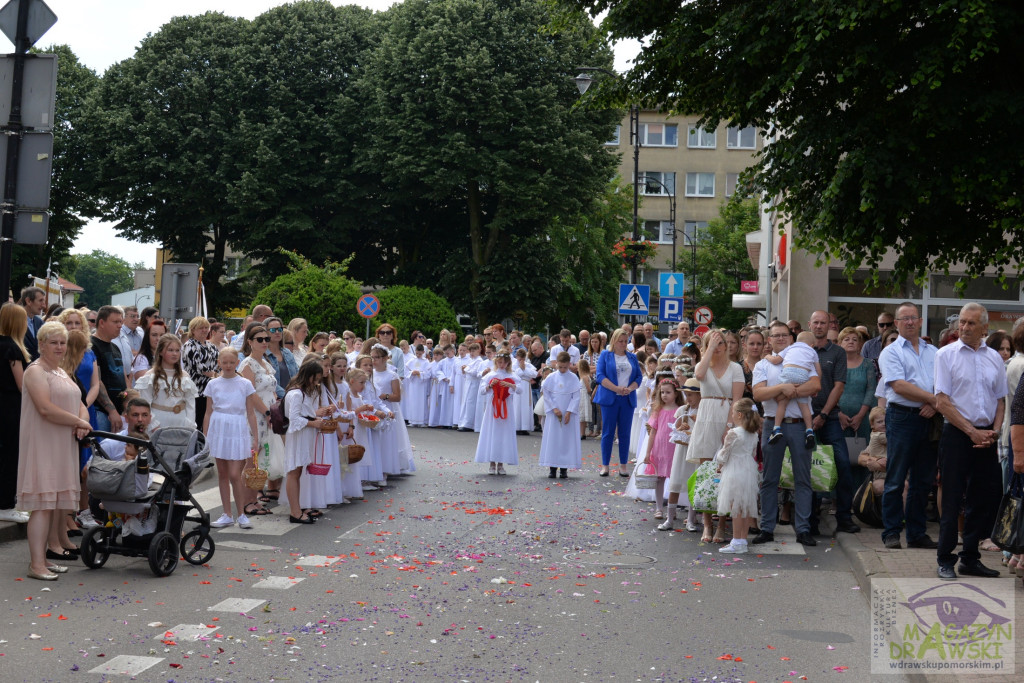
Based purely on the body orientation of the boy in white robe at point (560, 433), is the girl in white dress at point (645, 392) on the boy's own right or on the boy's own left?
on the boy's own left

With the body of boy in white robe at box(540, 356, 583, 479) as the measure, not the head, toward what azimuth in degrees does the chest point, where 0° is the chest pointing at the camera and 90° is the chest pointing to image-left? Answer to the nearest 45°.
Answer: approximately 0°

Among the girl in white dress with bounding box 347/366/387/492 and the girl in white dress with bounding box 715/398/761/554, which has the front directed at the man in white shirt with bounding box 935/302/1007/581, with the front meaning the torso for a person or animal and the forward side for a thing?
the girl in white dress with bounding box 347/366/387/492

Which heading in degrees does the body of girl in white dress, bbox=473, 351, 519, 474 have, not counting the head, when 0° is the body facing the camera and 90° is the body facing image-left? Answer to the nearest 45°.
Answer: approximately 0°

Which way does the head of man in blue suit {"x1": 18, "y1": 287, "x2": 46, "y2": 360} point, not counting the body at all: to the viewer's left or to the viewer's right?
to the viewer's right

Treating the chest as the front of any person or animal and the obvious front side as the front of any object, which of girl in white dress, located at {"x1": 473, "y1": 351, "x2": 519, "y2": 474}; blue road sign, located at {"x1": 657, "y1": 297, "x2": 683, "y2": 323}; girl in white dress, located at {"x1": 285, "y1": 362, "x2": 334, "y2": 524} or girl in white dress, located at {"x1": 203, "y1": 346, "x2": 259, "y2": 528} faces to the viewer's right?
girl in white dress, located at {"x1": 285, "y1": 362, "x2": 334, "y2": 524}

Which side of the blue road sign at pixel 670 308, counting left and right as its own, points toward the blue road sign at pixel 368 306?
right

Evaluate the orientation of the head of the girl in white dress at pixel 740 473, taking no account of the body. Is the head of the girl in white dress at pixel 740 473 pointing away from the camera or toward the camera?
away from the camera
